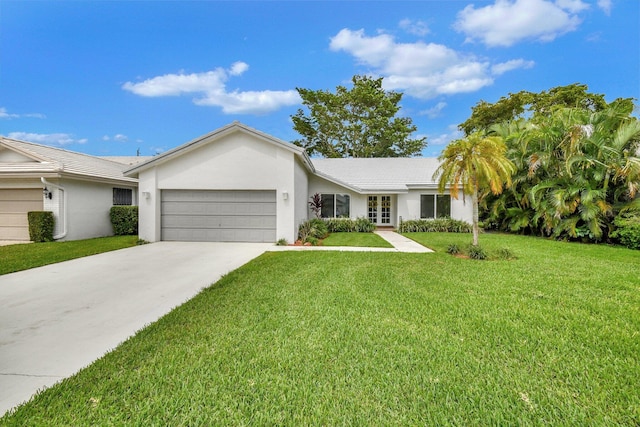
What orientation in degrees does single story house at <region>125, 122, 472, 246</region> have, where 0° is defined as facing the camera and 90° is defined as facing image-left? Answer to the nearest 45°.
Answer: approximately 0°

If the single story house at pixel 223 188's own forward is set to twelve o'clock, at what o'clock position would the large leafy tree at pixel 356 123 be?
The large leafy tree is roughly at 7 o'clock from the single story house.

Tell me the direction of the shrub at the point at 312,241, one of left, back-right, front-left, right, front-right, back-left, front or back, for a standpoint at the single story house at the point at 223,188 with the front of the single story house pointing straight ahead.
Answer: left

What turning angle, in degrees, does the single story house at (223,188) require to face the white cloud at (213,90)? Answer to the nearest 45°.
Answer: approximately 180°

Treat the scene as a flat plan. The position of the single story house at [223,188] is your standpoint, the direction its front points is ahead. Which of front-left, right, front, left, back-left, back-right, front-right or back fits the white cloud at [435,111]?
back-left

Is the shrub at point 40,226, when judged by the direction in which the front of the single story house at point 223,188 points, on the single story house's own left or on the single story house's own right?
on the single story house's own right

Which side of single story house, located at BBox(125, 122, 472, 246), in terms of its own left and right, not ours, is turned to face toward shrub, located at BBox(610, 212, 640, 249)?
left

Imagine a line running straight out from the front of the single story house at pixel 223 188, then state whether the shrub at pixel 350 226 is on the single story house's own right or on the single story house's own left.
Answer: on the single story house's own left
